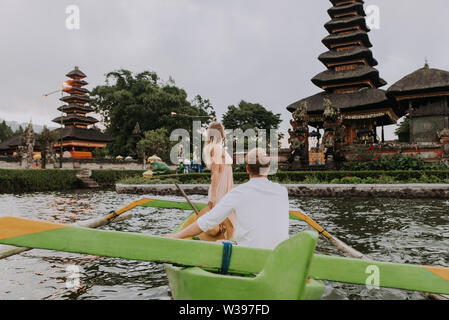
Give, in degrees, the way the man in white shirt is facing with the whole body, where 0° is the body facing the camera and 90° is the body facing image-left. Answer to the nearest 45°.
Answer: approximately 180°

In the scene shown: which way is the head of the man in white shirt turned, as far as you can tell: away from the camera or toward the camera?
away from the camera

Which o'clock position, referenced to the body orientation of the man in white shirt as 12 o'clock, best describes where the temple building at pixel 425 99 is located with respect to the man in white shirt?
The temple building is roughly at 1 o'clock from the man in white shirt.

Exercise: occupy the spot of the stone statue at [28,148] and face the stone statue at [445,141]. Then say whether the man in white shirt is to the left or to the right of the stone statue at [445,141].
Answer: right

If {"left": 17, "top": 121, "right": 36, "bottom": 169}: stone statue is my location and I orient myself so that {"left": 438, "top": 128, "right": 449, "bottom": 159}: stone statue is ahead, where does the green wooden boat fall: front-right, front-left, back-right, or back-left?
front-right

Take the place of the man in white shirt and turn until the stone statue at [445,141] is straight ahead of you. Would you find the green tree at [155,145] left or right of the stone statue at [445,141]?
left

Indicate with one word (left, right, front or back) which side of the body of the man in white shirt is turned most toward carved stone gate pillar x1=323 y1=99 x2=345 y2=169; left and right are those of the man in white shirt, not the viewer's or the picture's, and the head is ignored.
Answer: front

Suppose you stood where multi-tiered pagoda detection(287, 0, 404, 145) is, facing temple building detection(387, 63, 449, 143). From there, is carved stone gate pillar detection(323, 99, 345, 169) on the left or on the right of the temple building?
right

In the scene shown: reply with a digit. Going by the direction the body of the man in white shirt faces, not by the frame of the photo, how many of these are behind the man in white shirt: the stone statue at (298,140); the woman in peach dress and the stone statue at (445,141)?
0

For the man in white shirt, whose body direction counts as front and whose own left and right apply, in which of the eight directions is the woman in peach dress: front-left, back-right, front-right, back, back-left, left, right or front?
front

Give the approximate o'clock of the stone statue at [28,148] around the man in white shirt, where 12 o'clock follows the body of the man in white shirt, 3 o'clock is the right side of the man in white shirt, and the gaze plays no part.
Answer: The stone statue is roughly at 11 o'clock from the man in white shirt.
